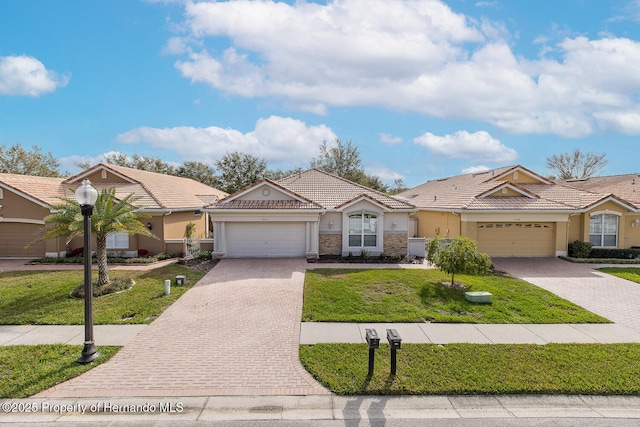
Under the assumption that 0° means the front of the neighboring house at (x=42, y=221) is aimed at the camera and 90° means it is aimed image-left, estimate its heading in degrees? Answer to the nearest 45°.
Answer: approximately 45°

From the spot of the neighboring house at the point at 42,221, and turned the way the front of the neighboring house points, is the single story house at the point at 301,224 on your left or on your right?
on your left

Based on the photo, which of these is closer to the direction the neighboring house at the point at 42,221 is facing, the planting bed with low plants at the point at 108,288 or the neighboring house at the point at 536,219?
the planting bed with low plants

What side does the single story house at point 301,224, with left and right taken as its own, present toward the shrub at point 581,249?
left

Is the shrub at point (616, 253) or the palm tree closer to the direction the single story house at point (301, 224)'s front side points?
the palm tree

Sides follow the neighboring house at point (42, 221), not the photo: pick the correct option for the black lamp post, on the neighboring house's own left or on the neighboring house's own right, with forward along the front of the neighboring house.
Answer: on the neighboring house's own left

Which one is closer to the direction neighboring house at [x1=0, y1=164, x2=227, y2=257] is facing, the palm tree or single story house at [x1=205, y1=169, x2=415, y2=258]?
the palm tree

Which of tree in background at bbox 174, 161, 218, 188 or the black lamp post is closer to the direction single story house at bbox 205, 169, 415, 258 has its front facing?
the black lamp post

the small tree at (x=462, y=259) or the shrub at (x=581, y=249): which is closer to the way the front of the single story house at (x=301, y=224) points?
the small tree

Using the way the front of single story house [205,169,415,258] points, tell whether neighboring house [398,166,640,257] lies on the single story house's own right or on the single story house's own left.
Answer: on the single story house's own left

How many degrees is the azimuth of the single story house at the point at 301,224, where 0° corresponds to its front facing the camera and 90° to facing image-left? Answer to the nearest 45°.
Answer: approximately 0°

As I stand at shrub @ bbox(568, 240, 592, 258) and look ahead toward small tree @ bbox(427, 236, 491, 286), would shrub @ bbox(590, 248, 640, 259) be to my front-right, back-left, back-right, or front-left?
back-left
